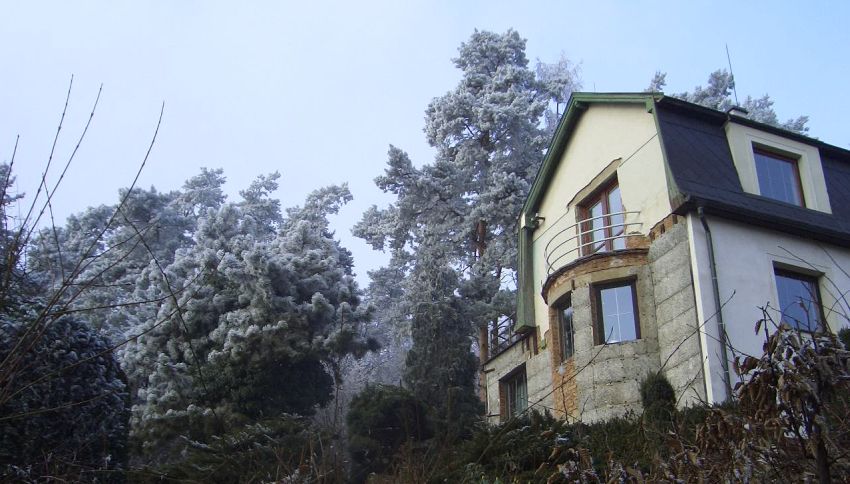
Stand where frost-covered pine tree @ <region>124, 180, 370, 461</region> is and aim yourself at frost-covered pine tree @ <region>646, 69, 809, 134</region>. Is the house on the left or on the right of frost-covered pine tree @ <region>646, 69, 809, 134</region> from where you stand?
right

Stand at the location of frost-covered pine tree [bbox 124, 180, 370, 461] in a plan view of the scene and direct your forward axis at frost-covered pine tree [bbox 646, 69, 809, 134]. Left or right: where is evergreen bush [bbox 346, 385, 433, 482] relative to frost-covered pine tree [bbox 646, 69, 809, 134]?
right
